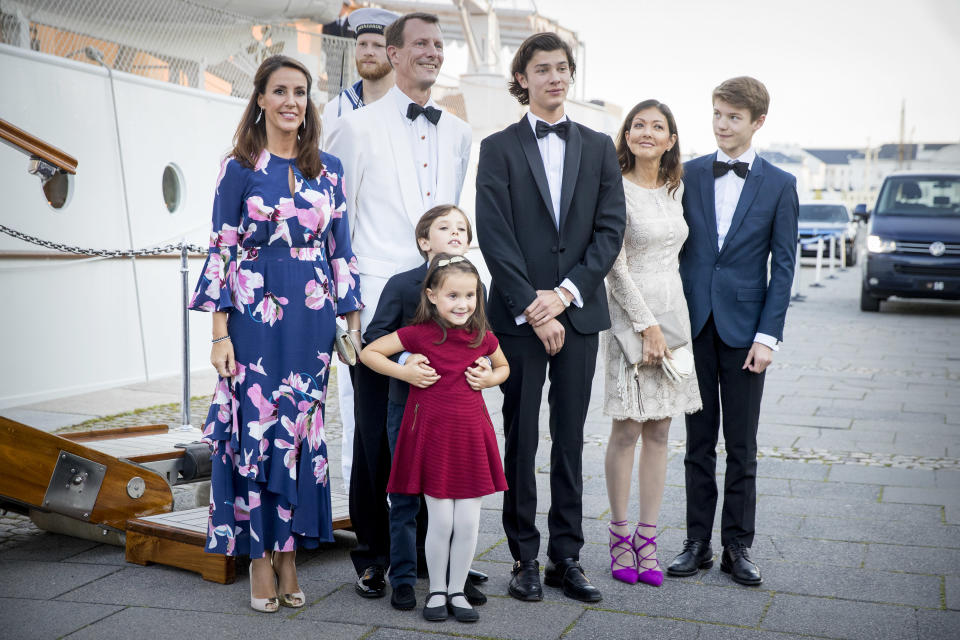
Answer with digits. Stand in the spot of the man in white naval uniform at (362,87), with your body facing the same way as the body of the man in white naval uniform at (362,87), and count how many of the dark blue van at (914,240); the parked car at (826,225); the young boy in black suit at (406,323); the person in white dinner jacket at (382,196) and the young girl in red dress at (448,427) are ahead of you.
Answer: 3

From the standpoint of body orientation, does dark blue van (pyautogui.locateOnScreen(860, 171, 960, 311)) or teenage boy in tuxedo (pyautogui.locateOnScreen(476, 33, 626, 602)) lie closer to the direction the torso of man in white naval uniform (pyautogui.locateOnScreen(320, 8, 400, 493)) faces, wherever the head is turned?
the teenage boy in tuxedo

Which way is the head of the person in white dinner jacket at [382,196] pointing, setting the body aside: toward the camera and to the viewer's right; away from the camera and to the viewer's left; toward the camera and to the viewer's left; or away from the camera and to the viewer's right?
toward the camera and to the viewer's right

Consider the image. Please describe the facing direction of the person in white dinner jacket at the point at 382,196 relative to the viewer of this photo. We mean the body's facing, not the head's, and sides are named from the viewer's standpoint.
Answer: facing the viewer and to the right of the viewer

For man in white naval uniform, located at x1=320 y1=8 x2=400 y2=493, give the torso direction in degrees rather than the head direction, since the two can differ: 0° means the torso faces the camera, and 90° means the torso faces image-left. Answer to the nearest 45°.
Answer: approximately 0°

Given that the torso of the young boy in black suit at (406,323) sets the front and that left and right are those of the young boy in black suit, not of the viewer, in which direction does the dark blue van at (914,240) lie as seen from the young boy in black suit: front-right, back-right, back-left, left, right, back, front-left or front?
back-left

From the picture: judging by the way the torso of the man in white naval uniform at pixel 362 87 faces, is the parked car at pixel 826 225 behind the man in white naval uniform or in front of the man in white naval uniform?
behind
